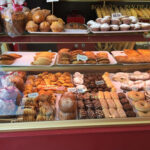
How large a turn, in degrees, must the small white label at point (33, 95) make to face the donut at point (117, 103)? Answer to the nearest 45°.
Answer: approximately 90° to its left

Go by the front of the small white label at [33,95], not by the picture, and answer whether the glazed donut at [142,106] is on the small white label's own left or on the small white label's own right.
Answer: on the small white label's own left

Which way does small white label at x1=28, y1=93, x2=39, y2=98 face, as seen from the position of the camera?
facing the viewer

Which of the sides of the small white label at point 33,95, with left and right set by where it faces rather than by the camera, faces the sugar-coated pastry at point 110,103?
left

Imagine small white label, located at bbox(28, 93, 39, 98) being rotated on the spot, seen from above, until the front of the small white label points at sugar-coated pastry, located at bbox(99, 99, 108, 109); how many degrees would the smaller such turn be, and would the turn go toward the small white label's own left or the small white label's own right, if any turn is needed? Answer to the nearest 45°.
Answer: approximately 90° to the small white label's own left

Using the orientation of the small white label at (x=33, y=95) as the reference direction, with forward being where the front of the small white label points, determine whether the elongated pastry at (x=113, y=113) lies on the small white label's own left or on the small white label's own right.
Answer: on the small white label's own left

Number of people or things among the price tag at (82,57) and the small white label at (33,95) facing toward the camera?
2

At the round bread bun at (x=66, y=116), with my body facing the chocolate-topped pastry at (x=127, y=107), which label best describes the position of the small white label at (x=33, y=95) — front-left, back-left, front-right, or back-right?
back-left

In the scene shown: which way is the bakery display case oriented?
toward the camera

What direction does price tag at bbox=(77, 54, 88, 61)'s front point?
toward the camera

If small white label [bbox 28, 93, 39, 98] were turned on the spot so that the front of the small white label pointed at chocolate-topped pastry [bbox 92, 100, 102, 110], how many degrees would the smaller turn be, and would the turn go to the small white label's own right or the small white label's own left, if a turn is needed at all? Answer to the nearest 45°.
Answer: approximately 90° to the small white label's own left
